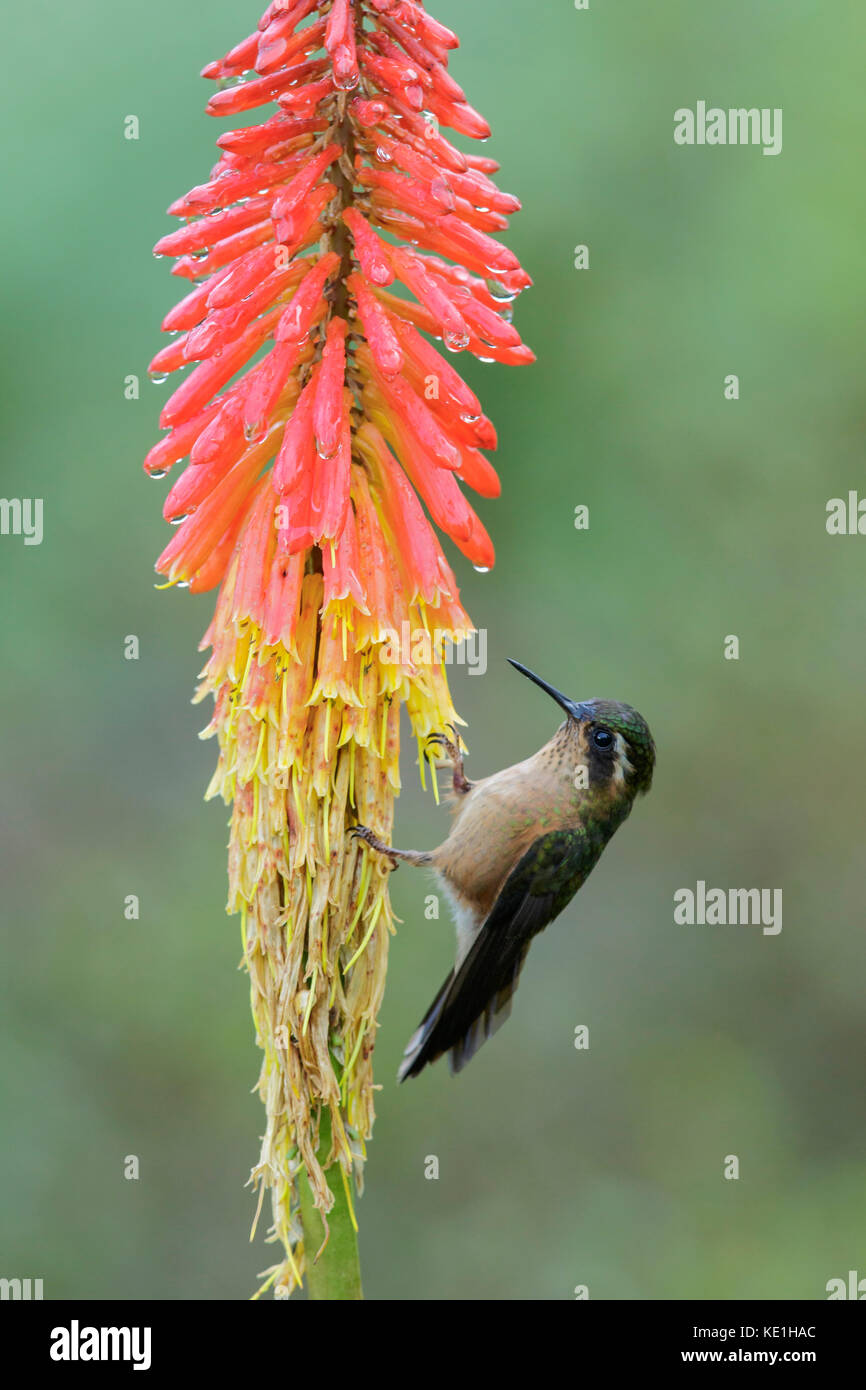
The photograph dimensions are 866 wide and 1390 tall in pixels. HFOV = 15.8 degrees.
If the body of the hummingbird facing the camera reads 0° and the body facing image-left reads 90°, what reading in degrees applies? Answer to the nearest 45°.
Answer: approximately 90°
